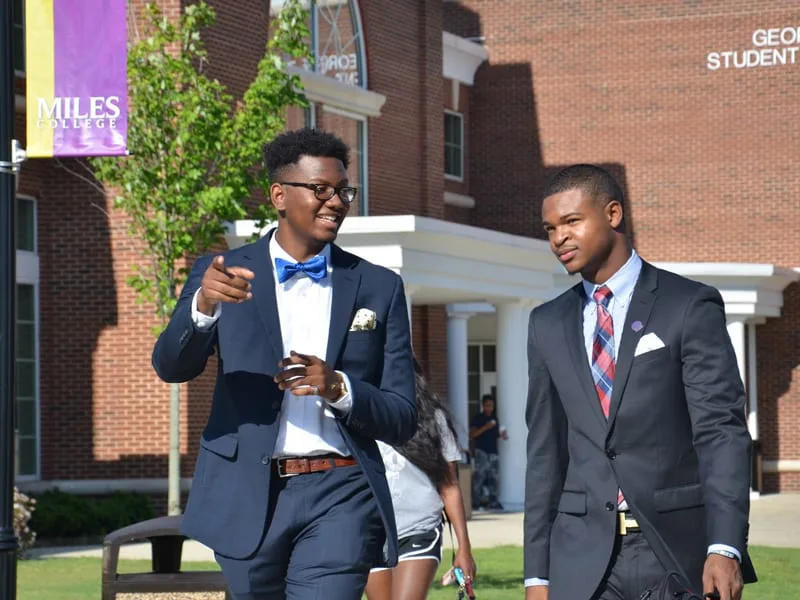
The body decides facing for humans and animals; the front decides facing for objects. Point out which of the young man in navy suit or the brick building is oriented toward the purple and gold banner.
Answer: the brick building

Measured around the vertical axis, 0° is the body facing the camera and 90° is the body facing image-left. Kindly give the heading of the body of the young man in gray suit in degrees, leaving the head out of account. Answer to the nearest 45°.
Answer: approximately 45°

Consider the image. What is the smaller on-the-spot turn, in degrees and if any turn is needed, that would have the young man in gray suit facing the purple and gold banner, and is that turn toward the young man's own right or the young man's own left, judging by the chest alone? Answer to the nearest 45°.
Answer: approximately 90° to the young man's own right

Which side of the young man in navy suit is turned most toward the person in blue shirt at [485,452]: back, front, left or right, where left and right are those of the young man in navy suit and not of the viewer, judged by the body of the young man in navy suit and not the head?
back

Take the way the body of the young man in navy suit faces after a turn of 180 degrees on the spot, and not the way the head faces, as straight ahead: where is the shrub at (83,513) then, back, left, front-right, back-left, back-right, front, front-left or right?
front

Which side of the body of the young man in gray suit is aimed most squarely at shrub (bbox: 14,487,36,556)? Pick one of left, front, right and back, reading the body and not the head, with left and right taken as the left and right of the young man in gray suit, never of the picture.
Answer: right

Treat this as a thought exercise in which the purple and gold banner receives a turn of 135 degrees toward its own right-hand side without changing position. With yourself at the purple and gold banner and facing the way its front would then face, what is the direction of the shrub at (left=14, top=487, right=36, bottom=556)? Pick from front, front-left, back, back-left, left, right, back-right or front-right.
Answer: front-right
